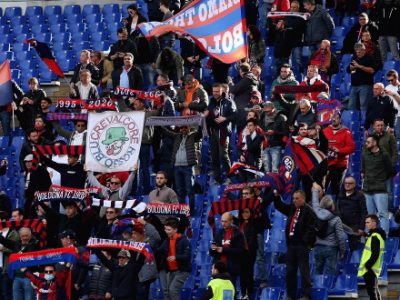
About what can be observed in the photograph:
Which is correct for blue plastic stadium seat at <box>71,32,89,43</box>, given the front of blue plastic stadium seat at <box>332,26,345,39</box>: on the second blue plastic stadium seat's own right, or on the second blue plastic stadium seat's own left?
on the second blue plastic stadium seat's own right

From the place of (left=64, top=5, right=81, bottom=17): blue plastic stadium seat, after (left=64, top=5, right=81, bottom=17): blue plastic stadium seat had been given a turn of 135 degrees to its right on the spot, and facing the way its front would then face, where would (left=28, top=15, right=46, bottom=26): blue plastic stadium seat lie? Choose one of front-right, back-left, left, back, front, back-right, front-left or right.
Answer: front-left

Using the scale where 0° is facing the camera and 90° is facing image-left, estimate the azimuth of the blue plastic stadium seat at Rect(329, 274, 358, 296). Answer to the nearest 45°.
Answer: approximately 45°

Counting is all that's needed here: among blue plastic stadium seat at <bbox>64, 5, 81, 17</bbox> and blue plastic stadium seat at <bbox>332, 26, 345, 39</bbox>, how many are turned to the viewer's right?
0

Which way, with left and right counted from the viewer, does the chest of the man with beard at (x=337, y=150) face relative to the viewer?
facing the viewer and to the left of the viewer

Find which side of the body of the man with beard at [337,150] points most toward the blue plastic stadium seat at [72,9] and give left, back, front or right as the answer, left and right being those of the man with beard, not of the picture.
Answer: right
